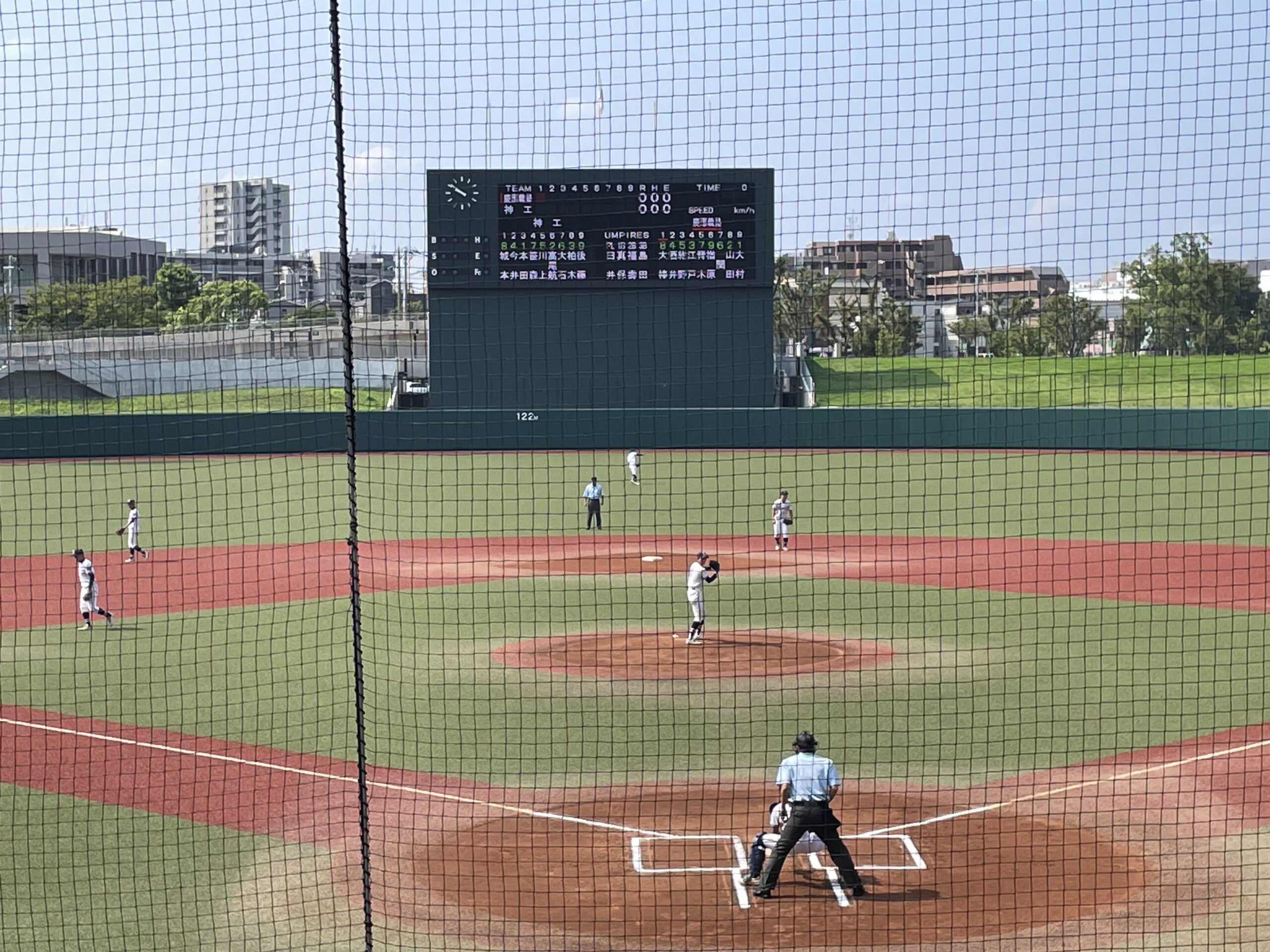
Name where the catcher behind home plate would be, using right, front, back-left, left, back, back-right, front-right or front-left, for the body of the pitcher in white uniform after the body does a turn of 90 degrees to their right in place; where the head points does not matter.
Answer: front

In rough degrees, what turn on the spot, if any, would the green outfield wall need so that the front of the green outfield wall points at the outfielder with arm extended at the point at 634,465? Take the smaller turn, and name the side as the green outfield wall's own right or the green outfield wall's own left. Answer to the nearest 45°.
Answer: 0° — it already faces them

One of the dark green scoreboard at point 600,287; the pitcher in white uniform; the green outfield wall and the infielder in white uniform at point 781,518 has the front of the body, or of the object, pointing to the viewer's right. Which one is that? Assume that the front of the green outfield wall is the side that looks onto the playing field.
the pitcher in white uniform

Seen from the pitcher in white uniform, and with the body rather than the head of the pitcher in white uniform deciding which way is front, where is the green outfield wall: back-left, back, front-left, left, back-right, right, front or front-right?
left

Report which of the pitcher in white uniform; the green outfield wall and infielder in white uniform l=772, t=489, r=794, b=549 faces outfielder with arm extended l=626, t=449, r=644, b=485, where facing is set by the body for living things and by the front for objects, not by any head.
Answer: the green outfield wall

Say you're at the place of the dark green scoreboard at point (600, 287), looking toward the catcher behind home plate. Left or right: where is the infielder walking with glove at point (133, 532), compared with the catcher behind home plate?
right

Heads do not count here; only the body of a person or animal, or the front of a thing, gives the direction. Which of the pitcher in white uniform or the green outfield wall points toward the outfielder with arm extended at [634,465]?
the green outfield wall

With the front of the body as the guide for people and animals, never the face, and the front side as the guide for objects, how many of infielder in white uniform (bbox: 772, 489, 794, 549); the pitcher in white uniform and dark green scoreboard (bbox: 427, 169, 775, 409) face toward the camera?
2

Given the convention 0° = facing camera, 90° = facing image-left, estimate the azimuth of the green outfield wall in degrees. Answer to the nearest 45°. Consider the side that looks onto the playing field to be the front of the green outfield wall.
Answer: approximately 0°

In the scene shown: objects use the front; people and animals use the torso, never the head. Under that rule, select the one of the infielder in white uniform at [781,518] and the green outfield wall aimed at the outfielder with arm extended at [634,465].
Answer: the green outfield wall
